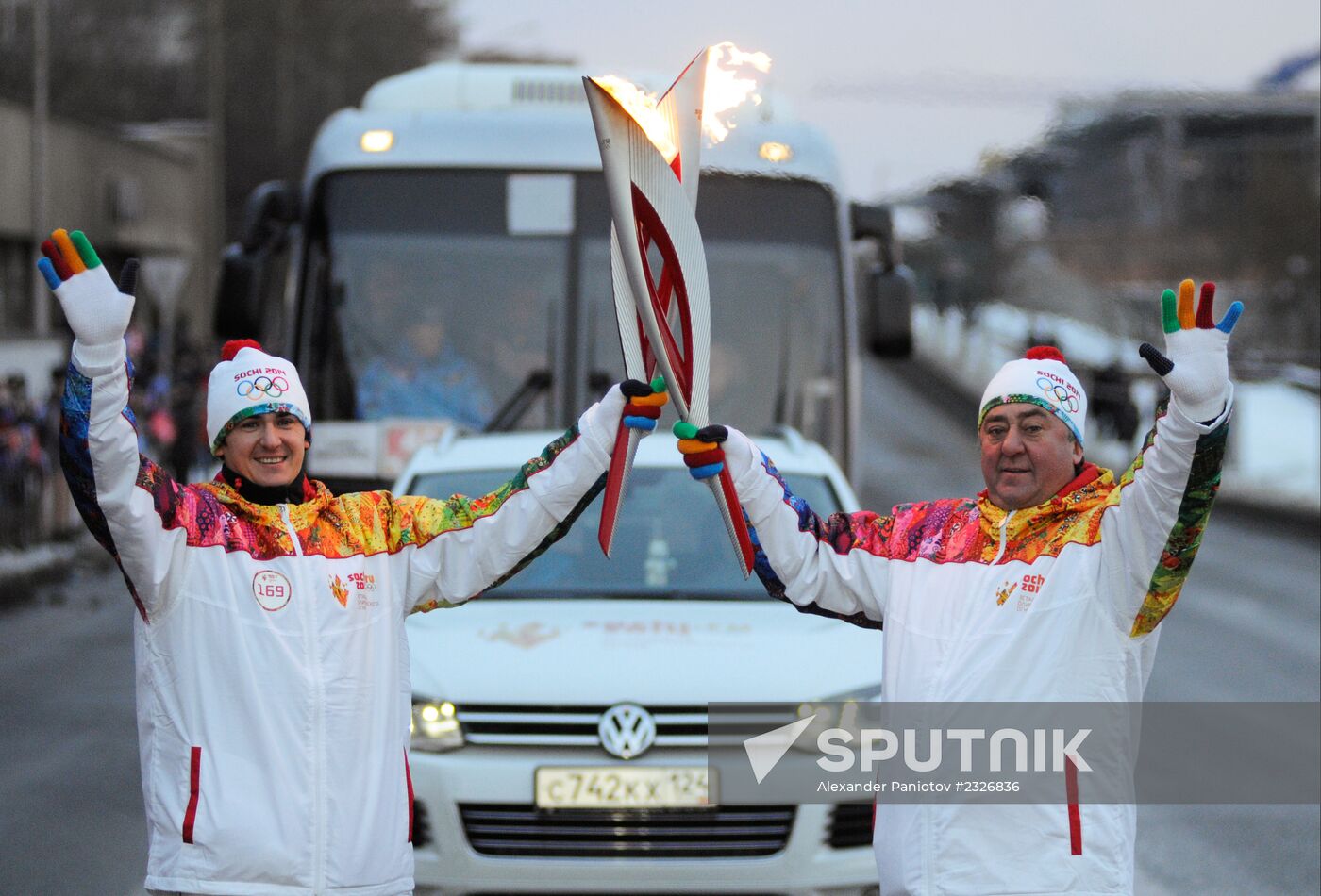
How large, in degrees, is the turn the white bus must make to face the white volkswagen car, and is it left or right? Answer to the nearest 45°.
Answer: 0° — it already faces it

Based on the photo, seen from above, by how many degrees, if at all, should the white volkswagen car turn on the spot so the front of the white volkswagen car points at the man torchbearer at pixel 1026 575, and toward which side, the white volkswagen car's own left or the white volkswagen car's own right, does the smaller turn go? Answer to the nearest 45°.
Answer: approximately 45° to the white volkswagen car's own left

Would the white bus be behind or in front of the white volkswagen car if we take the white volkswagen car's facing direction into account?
behind

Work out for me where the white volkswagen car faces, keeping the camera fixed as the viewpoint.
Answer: facing the viewer

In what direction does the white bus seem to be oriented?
toward the camera

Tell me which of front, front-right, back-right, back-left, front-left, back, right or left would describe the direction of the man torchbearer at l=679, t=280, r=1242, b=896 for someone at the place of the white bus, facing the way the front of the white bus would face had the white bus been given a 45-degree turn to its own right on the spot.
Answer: front-left

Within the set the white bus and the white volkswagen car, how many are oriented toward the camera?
2
